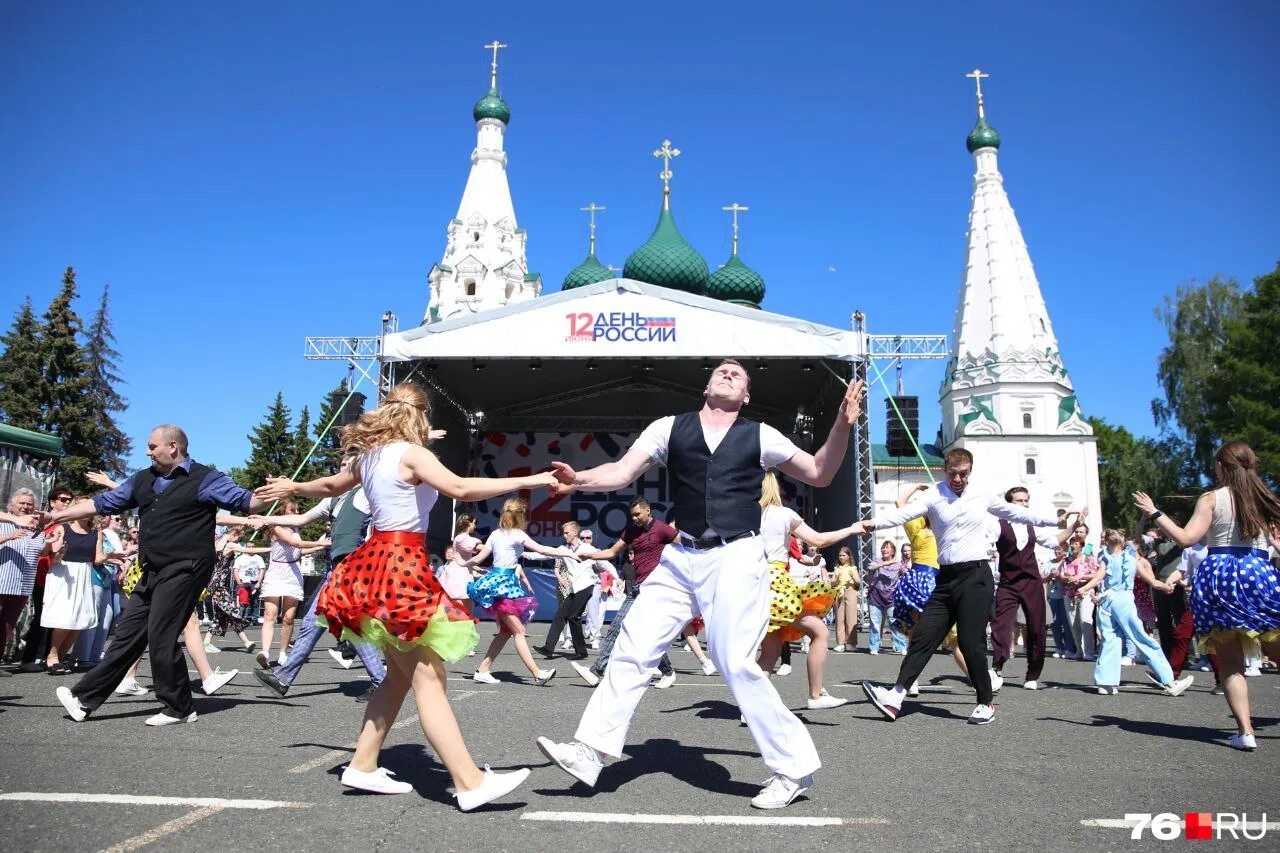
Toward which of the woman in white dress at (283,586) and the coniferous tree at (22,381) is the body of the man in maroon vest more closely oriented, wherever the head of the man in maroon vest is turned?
the woman in white dress

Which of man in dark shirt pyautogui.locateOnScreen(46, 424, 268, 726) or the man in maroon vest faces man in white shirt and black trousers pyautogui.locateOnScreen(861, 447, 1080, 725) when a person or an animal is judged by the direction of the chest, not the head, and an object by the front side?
the man in maroon vest

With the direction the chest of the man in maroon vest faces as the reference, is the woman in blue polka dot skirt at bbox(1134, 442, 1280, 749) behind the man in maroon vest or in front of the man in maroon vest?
in front

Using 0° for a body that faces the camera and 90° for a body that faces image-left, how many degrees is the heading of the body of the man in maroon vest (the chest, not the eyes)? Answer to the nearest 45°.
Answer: approximately 0°
